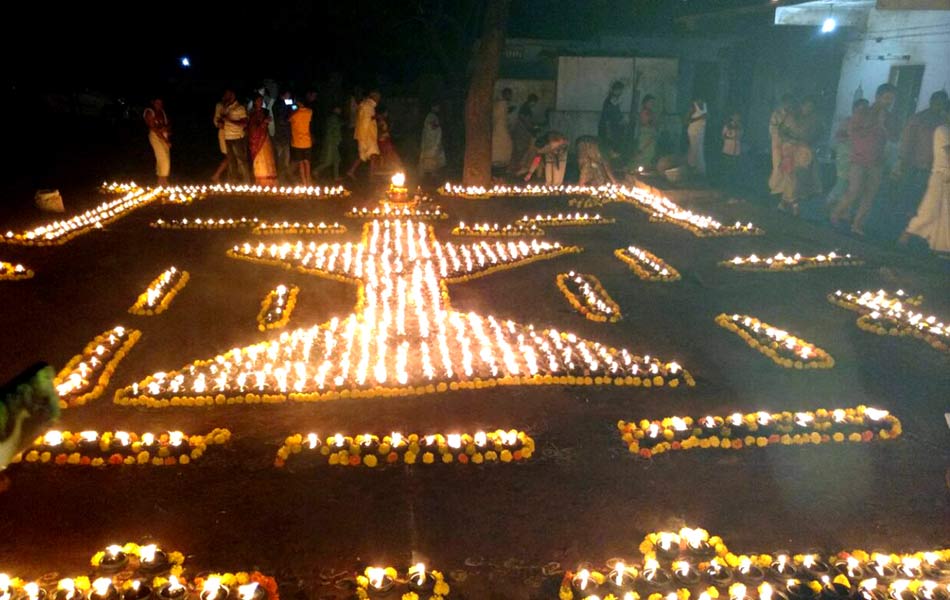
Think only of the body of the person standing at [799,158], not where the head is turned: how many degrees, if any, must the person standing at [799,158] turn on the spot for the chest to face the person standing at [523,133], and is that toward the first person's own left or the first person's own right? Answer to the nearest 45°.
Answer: approximately 45° to the first person's own right

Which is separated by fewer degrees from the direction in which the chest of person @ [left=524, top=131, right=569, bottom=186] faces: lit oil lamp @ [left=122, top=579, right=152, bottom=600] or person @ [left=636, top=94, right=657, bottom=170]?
the lit oil lamp

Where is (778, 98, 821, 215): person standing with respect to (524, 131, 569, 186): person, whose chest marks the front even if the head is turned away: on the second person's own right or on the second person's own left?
on the second person's own left

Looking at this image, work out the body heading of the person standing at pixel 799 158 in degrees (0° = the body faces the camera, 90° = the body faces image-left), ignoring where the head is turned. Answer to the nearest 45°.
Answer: approximately 45°

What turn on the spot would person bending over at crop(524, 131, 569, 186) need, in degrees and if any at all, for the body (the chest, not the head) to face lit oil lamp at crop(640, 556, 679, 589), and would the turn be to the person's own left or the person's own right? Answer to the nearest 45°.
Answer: approximately 45° to the person's own left

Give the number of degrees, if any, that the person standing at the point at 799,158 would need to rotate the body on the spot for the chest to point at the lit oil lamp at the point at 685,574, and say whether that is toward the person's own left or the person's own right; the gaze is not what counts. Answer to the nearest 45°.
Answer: approximately 45° to the person's own left

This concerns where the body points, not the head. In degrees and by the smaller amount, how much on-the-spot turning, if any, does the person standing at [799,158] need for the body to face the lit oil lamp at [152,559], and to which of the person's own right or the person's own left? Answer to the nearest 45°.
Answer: approximately 45° to the person's own left

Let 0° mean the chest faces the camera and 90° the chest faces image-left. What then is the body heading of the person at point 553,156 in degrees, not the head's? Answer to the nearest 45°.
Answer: approximately 45°

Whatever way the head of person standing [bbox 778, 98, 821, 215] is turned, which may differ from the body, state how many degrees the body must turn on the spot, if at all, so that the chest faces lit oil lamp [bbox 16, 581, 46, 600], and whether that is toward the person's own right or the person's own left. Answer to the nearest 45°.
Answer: approximately 45° to the person's own left

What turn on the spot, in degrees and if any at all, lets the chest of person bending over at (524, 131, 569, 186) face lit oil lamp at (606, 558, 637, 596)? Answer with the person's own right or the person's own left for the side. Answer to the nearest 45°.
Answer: approximately 45° to the person's own left
